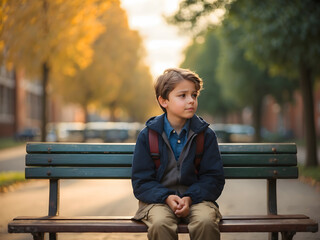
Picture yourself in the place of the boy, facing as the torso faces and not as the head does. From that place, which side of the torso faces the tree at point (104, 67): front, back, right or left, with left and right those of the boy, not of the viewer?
back

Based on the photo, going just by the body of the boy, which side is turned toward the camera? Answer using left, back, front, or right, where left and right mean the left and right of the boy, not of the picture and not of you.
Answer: front

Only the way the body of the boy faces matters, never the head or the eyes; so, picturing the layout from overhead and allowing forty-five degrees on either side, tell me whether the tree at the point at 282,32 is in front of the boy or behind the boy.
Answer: behind

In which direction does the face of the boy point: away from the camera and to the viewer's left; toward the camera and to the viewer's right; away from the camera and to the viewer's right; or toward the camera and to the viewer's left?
toward the camera and to the viewer's right

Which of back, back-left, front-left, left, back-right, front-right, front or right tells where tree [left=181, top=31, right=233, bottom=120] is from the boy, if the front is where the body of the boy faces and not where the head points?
back

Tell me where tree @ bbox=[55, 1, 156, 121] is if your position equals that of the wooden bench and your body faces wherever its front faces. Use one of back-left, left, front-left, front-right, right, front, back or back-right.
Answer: back

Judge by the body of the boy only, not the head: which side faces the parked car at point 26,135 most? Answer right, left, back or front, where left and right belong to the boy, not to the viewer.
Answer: back

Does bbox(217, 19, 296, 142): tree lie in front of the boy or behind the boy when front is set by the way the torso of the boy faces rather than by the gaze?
behind

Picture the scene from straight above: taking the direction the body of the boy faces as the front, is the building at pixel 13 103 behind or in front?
behind

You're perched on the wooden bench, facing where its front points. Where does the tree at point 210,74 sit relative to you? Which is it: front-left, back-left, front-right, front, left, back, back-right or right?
back
